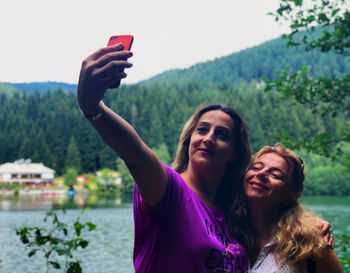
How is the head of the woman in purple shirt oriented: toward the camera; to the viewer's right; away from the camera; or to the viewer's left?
toward the camera

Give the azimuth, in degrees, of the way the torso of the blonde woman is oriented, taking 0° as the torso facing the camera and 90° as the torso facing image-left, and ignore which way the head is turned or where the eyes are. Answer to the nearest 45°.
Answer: approximately 45°

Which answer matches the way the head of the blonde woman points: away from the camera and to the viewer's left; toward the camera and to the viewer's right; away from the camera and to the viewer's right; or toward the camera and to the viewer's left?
toward the camera and to the viewer's left
